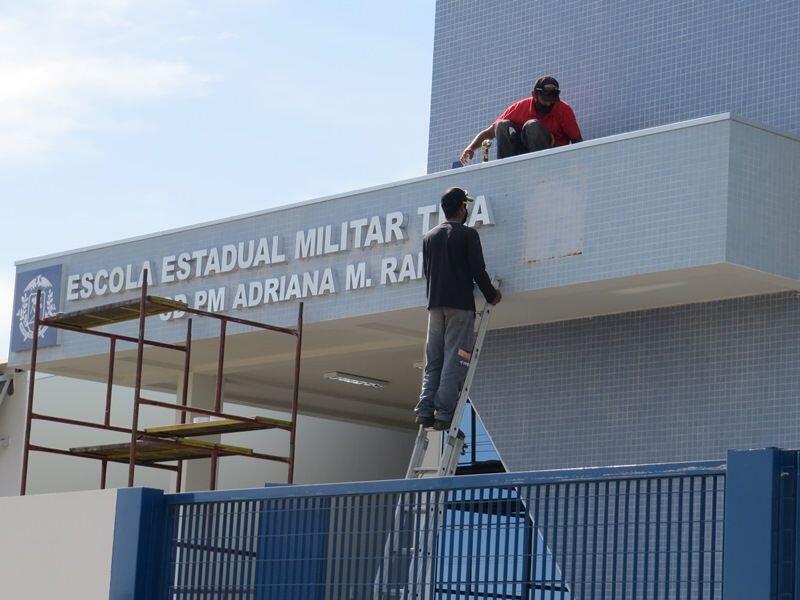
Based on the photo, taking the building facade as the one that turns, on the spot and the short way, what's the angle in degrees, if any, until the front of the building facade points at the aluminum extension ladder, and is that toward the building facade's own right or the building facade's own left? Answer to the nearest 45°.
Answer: approximately 45° to the building facade's own left

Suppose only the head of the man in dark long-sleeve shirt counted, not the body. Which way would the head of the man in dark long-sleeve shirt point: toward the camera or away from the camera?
away from the camera

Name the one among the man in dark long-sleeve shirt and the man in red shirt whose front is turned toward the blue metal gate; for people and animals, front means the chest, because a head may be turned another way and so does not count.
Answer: the man in red shirt

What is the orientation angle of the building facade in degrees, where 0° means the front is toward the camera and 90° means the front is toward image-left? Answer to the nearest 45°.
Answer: approximately 45°

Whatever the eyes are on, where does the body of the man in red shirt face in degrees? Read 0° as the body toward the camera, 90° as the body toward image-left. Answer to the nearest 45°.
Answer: approximately 0°

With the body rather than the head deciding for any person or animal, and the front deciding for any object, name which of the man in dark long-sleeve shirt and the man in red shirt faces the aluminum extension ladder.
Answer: the man in red shirt

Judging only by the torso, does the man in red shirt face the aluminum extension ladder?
yes

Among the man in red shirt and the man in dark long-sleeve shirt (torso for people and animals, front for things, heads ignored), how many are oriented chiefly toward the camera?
1

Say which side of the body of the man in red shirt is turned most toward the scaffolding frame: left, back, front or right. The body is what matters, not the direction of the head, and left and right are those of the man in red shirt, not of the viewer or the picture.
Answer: right

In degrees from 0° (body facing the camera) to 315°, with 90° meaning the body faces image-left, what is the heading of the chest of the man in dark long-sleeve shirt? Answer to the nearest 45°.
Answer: approximately 225°
